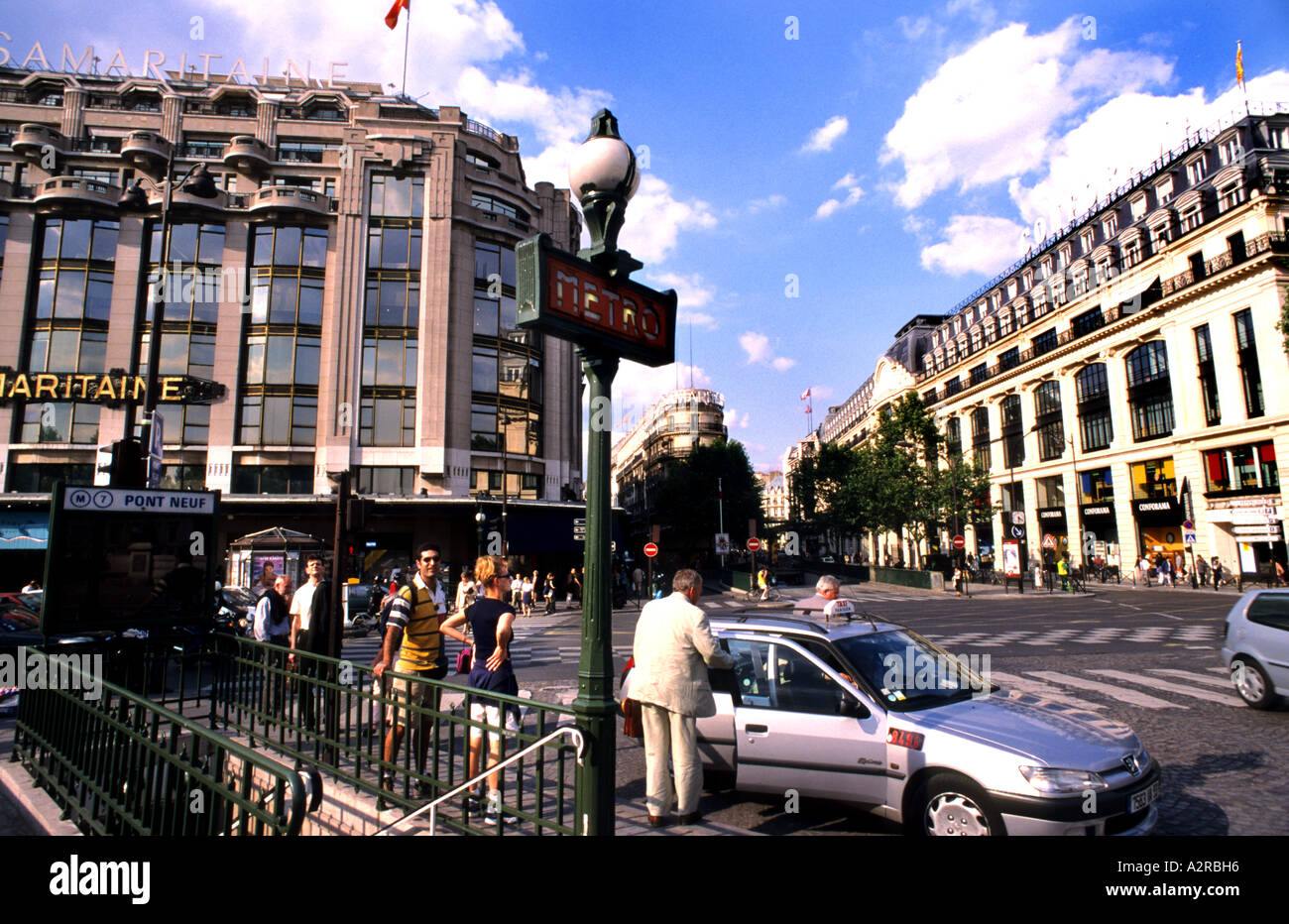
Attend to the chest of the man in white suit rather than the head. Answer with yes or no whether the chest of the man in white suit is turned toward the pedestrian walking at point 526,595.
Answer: no

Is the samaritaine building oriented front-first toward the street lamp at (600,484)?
yes

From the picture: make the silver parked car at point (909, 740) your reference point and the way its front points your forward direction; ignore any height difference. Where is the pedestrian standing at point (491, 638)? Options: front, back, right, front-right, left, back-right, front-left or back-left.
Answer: back-right

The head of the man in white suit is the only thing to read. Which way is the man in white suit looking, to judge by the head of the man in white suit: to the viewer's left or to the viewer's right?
to the viewer's right

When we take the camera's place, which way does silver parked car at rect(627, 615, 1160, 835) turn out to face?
facing the viewer and to the right of the viewer

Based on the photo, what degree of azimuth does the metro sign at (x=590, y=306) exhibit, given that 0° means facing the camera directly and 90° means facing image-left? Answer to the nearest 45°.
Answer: approximately 315°

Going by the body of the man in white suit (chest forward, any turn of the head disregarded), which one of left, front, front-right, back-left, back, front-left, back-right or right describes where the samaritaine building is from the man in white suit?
left

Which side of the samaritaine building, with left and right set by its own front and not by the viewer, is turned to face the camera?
front

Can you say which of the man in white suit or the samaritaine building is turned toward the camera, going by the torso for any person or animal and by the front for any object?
the samaritaine building

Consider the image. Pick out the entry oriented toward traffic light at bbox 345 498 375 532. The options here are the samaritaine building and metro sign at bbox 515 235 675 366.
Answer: the samaritaine building

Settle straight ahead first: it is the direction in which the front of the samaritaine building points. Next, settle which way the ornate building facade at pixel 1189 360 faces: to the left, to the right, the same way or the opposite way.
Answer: to the right

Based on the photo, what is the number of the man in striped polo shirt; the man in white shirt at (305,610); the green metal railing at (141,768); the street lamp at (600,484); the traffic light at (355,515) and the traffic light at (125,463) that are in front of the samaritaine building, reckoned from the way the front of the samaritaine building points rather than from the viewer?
6

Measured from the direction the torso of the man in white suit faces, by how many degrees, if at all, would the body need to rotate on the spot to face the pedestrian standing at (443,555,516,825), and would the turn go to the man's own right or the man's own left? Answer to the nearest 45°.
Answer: approximately 135° to the man's own left

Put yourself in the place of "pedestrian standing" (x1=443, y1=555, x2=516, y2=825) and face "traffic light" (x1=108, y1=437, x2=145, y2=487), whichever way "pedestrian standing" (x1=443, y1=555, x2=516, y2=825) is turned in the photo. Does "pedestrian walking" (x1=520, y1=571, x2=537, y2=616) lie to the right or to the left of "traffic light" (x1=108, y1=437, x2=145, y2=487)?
right

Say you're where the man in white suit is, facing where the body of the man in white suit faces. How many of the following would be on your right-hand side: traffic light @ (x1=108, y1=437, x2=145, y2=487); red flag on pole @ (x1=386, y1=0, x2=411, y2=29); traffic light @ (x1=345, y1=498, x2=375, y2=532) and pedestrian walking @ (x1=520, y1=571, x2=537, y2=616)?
0

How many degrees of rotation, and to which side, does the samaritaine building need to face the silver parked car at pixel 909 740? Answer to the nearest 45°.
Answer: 0° — it already faces it

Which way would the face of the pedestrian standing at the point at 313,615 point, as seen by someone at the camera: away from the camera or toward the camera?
toward the camera

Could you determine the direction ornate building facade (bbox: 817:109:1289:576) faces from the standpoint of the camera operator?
facing the viewer and to the left of the viewer

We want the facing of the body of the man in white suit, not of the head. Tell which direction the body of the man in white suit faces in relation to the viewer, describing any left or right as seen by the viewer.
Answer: facing away from the viewer and to the right of the viewer
